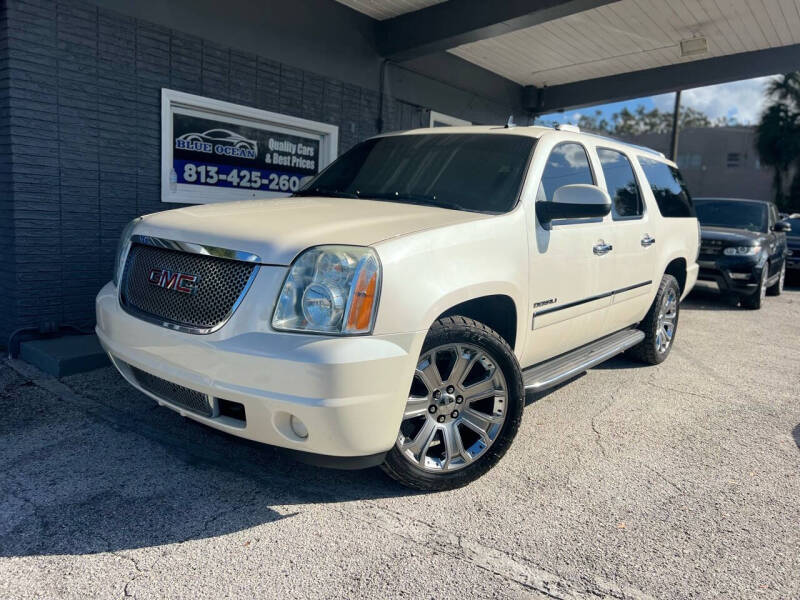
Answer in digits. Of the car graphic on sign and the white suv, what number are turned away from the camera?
0

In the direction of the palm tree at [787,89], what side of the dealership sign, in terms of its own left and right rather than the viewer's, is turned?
left

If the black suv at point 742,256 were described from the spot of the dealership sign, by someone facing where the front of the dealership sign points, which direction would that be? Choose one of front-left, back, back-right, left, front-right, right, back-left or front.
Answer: front-left

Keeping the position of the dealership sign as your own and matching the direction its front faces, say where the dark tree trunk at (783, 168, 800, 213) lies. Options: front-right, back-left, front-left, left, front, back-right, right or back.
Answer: left

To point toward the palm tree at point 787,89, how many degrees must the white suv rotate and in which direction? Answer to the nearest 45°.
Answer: approximately 180°

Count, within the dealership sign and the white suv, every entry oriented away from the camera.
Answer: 0

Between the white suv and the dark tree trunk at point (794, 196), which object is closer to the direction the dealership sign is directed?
the white suv

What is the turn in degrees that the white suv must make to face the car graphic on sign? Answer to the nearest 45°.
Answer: approximately 90° to its right

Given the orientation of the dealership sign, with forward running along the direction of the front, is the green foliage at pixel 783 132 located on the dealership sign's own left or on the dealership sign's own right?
on the dealership sign's own left

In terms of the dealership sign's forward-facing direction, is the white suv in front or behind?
in front

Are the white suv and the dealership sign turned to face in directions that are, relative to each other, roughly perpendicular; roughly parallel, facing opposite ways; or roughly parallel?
roughly perpendicular
